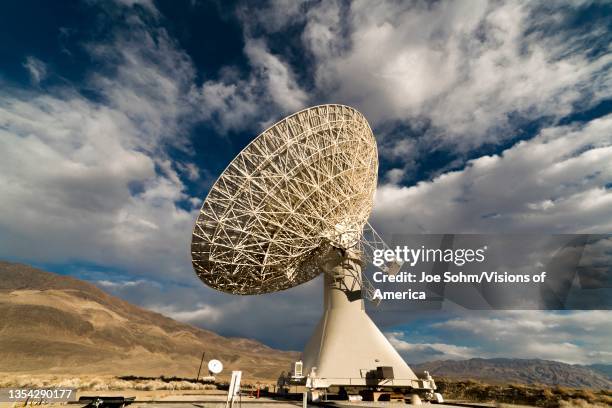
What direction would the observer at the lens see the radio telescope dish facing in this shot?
facing away from the viewer and to the left of the viewer
